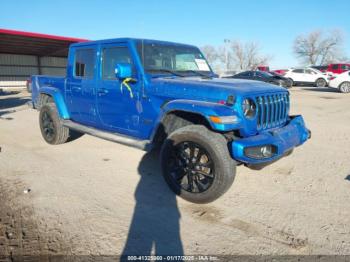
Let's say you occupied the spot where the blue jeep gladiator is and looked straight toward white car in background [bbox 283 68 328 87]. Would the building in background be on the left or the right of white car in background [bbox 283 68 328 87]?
left

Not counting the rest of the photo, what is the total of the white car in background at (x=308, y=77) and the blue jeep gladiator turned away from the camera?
0

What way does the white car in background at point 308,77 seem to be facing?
to the viewer's right

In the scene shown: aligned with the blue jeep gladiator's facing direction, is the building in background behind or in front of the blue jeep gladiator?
behind

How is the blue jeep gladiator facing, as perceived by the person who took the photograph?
facing the viewer and to the right of the viewer

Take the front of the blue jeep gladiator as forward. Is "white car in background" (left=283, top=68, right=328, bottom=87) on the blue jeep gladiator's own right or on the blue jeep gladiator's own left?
on the blue jeep gladiator's own left

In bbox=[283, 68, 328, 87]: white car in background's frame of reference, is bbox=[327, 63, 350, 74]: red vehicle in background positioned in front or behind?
in front

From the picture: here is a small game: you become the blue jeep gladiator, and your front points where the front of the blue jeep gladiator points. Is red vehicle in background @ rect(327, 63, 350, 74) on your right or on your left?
on your left

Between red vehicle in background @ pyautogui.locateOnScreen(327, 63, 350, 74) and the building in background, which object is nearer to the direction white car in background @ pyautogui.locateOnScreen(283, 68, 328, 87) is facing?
the red vehicle in background
